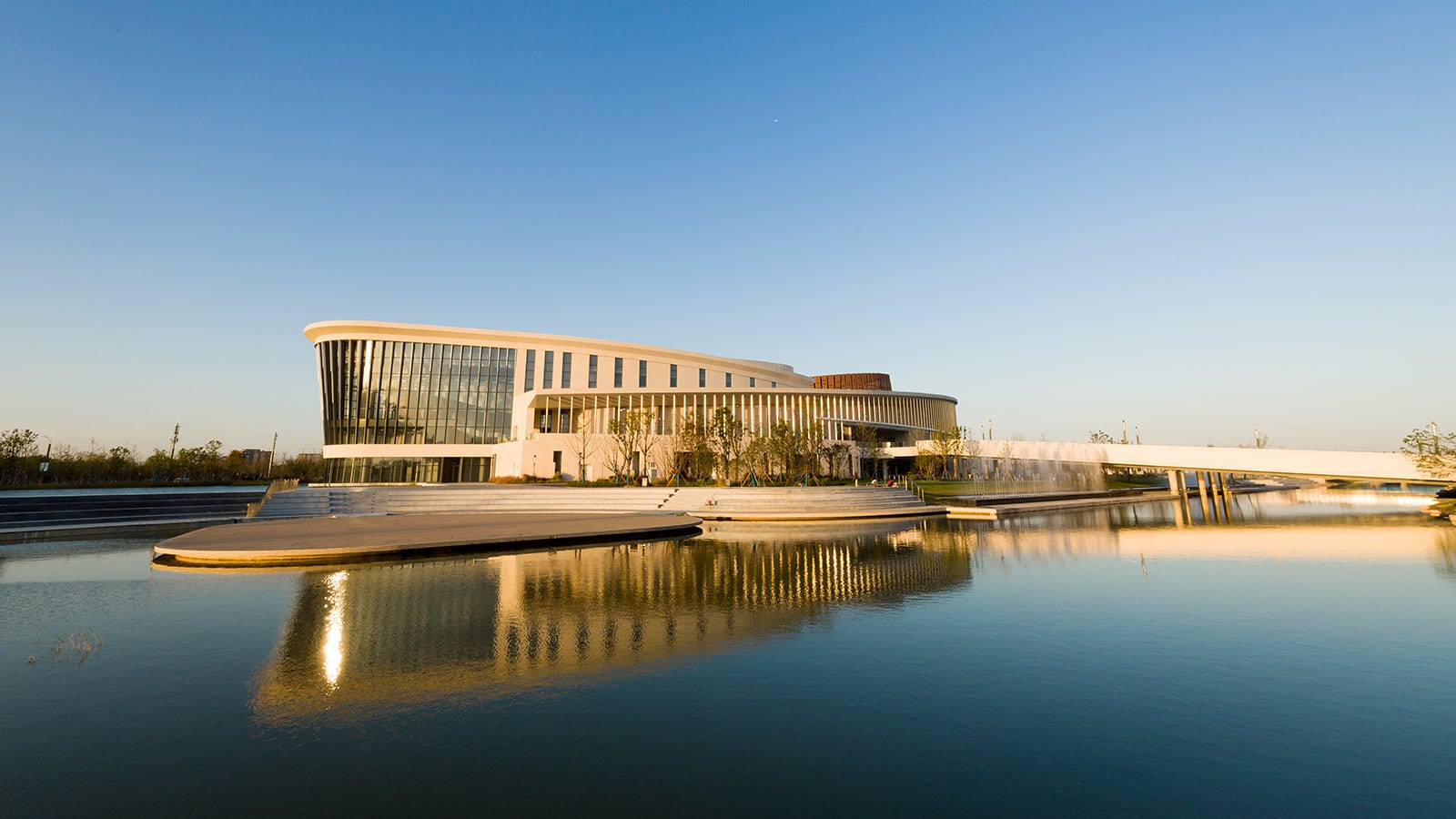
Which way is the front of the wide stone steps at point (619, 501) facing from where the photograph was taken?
facing the viewer

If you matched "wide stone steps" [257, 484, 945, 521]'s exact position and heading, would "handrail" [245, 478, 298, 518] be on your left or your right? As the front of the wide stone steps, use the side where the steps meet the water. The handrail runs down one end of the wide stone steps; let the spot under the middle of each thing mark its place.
on your right

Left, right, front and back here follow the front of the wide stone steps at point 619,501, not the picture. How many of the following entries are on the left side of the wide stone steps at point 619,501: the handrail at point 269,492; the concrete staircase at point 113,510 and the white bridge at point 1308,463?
1

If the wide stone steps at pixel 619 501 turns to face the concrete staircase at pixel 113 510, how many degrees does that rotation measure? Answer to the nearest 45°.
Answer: approximately 90° to its right

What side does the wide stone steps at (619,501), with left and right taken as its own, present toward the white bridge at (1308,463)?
left

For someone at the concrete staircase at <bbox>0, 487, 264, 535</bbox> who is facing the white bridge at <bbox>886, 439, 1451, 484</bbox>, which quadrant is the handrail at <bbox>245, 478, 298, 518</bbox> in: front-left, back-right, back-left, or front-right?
front-left
